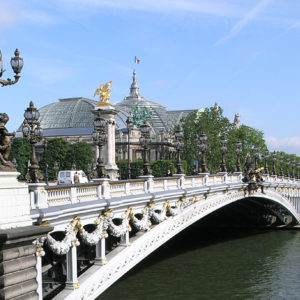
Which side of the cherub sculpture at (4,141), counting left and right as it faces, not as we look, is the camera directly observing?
right

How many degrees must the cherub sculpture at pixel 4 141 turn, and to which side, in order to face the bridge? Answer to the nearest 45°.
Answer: approximately 45° to its left

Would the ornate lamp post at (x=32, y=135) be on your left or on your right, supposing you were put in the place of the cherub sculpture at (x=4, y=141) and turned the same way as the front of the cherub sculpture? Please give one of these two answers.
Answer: on your left
